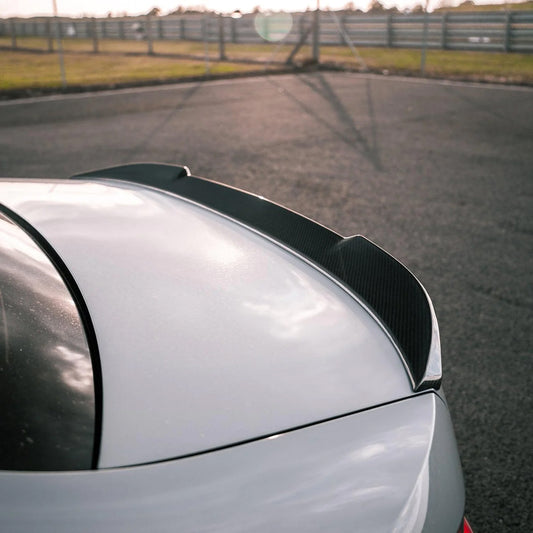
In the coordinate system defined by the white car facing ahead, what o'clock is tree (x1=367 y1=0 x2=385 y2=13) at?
The tree is roughly at 5 o'clock from the white car.

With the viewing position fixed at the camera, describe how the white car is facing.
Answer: facing the viewer and to the left of the viewer

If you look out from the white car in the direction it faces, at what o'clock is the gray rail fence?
The gray rail fence is roughly at 5 o'clock from the white car.
